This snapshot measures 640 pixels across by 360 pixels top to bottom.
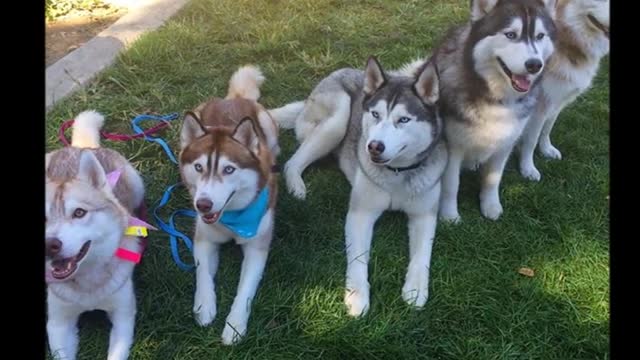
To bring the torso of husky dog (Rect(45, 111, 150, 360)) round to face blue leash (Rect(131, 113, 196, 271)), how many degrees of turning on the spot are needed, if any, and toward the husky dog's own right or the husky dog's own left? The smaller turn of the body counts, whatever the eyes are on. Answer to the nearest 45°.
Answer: approximately 135° to the husky dog's own left

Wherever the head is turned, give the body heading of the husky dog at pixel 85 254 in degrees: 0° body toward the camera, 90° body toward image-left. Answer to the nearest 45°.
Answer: approximately 0°

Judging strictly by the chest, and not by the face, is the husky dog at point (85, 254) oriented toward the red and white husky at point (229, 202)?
no

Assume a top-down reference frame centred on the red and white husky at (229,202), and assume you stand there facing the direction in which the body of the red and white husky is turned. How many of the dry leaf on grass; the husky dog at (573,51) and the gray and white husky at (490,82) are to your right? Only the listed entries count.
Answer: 0

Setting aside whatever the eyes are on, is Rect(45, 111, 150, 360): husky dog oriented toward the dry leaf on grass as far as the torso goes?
no

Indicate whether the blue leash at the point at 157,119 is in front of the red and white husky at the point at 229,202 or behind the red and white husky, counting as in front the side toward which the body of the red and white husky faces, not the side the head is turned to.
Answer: behind

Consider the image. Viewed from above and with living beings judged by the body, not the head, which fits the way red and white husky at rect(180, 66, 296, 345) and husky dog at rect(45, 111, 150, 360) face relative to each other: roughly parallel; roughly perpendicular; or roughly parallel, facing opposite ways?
roughly parallel

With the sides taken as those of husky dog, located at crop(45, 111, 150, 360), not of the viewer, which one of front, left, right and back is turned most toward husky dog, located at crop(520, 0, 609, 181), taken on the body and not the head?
left

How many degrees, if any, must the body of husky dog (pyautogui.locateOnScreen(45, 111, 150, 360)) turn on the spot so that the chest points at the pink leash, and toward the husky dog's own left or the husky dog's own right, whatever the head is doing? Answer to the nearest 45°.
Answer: approximately 180°

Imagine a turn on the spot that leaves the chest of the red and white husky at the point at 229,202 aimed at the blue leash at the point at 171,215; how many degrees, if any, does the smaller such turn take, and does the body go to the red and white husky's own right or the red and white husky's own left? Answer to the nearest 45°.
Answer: approximately 135° to the red and white husky's own right

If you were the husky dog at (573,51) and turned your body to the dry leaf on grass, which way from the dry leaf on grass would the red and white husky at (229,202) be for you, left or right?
right

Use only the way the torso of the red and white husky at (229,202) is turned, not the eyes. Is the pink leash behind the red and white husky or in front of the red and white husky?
behind

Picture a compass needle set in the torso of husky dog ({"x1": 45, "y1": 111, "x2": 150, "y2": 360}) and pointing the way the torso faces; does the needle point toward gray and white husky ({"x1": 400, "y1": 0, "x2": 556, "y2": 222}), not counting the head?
no

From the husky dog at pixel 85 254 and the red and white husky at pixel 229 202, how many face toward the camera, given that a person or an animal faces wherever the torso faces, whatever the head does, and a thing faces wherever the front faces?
2

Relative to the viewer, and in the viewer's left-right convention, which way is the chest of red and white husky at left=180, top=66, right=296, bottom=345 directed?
facing the viewer

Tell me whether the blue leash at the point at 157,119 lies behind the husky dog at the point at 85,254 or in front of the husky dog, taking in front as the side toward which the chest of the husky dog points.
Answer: behind
